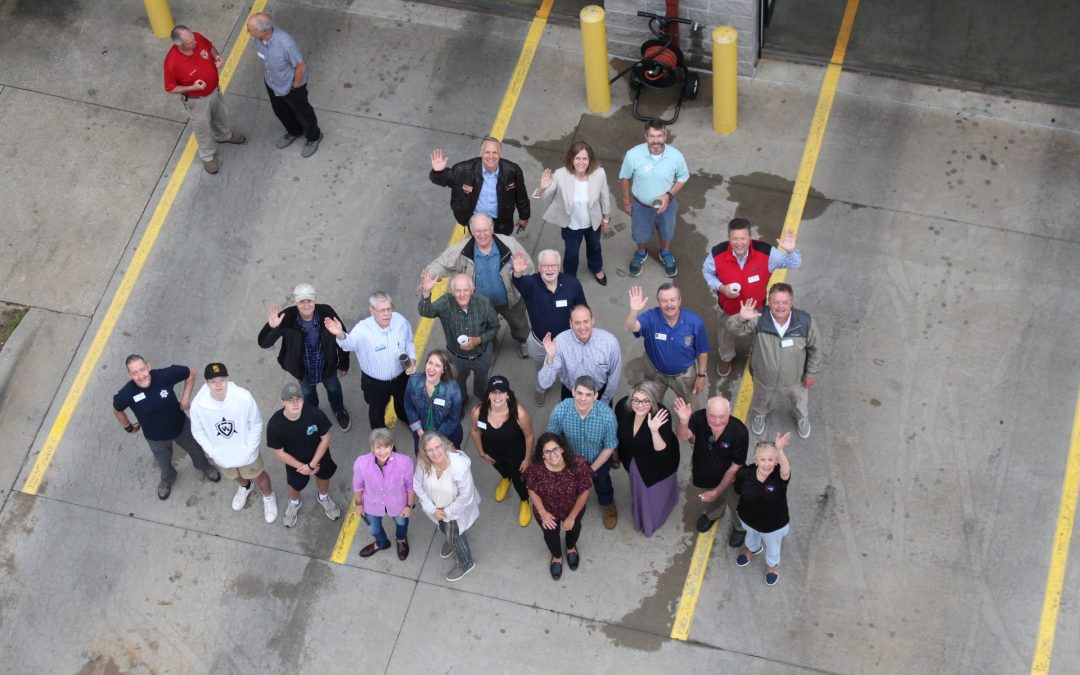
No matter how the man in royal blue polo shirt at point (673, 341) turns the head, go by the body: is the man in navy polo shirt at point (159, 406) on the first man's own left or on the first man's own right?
on the first man's own right

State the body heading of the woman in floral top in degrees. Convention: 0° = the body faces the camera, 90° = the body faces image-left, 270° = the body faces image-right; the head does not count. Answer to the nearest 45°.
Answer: approximately 0°

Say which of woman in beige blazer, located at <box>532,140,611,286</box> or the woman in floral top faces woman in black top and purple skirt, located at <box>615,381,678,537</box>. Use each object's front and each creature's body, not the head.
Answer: the woman in beige blazer

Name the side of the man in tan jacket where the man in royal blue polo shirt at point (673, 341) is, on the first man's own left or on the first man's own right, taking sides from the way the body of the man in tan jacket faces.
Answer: on the first man's own left

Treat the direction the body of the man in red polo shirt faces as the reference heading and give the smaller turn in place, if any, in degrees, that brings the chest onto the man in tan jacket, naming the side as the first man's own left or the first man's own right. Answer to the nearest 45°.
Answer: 0° — they already face them

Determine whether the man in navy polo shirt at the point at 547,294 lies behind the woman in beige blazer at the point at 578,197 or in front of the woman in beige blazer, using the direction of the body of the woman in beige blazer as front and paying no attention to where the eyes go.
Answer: in front

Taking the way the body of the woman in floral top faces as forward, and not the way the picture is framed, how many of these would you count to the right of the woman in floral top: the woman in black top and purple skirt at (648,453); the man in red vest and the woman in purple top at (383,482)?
1

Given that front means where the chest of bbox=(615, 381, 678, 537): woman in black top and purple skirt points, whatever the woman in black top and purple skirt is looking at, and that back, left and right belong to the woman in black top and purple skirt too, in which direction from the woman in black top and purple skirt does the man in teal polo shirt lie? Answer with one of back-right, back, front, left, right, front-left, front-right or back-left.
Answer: back

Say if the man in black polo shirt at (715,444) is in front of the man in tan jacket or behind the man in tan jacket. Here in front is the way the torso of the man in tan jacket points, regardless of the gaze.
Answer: in front

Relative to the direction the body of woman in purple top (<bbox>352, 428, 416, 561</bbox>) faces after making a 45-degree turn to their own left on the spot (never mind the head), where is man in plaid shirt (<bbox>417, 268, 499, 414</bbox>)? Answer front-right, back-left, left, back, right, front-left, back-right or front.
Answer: left

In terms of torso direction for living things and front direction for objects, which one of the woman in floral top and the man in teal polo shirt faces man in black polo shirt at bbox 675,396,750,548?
the man in teal polo shirt
